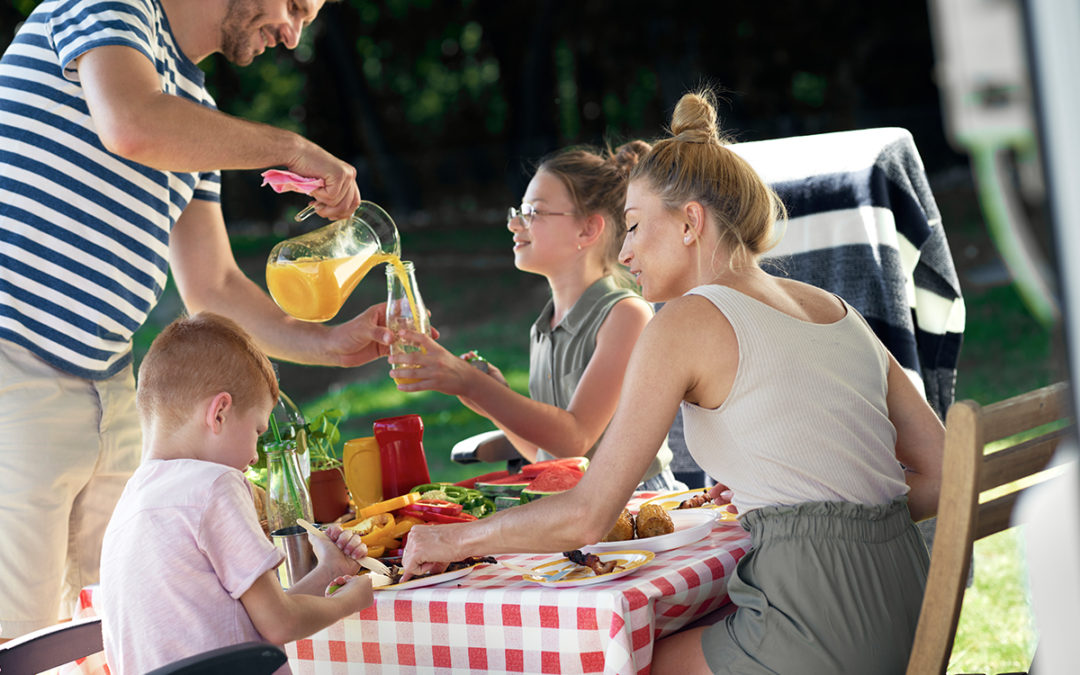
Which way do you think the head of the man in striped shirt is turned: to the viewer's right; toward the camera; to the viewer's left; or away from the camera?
to the viewer's right

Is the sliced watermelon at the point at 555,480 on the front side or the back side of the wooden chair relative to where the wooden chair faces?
on the front side

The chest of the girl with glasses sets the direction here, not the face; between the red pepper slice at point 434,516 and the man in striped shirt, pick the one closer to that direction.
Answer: the man in striped shirt

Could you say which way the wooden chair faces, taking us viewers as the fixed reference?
facing away from the viewer and to the left of the viewer

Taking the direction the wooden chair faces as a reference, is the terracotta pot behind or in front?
in front

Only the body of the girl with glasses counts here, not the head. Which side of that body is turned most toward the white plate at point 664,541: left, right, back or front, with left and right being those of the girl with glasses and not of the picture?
left

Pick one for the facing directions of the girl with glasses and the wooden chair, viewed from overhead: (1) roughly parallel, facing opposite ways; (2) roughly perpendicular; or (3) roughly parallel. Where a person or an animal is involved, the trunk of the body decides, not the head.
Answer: roughly perpendicular

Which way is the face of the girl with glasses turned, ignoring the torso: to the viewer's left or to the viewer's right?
to the viewer's left

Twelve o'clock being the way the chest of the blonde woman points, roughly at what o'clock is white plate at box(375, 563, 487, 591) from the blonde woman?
The white plate is roughly at 10 o'clock from the blonde woman.

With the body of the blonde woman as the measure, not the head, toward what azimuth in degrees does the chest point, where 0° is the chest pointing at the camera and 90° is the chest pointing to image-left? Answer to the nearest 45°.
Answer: approximately 135°

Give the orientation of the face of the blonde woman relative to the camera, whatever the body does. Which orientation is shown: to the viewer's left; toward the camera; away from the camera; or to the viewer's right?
to the viewer's left
